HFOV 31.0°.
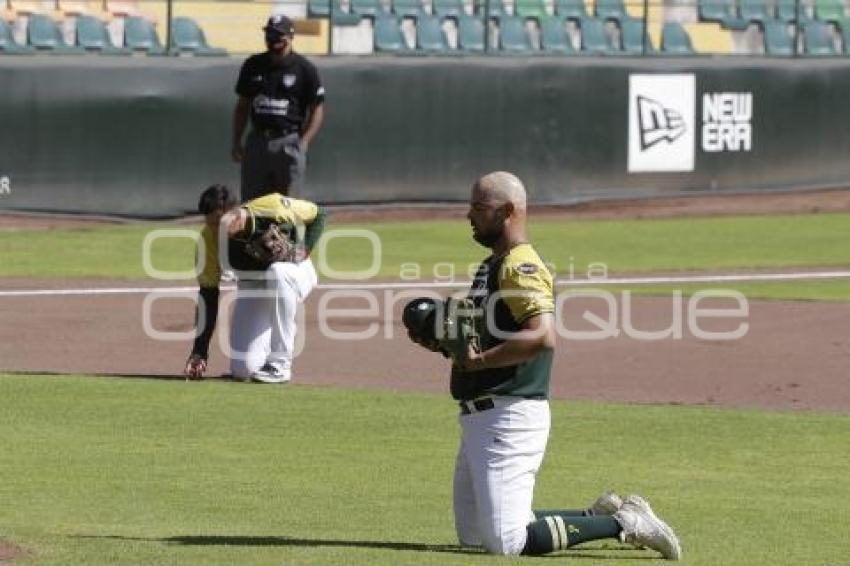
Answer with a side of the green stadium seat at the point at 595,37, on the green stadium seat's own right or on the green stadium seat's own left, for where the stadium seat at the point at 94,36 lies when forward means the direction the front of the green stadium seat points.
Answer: on the green stadium seat's own right

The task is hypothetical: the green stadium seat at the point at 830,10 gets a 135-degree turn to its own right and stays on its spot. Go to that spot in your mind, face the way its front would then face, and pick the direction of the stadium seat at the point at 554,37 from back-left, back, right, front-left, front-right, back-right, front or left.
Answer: left

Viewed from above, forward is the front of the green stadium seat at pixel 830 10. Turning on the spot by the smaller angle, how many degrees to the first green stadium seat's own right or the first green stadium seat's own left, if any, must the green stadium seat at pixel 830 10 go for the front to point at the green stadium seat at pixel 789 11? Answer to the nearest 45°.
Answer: approximately 45° to the first green stadium seat's own right

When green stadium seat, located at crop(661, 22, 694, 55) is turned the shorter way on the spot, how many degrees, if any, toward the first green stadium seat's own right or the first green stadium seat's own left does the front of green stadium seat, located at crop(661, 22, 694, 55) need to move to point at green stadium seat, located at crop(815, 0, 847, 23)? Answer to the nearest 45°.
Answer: approximately 90° to the first green stadium seat's own left

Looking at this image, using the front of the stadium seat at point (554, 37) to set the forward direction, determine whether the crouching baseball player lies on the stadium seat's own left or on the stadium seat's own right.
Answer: on the stadium seat's own right

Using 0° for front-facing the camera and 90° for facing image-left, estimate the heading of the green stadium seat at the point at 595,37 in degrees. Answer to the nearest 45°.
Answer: approximately 315°

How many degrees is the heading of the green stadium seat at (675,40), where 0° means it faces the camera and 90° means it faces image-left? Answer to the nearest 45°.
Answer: approximately 315°

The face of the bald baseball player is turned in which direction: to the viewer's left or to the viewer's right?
to the viewer's left

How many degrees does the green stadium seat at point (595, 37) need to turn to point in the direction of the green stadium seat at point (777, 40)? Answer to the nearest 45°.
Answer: approximately 90° to its left

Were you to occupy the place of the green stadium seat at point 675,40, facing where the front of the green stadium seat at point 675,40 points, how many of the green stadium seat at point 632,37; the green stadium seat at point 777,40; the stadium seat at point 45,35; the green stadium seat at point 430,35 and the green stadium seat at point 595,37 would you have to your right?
4

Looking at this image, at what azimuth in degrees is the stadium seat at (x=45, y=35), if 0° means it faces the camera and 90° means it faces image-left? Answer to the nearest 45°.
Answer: approximately 315°

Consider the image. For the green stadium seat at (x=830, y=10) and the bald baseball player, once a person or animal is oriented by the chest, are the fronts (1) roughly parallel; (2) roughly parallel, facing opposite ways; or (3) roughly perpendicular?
roughly perpendicular

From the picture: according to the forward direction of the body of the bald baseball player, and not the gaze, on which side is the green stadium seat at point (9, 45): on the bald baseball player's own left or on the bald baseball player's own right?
on the bald baseball player's own right
